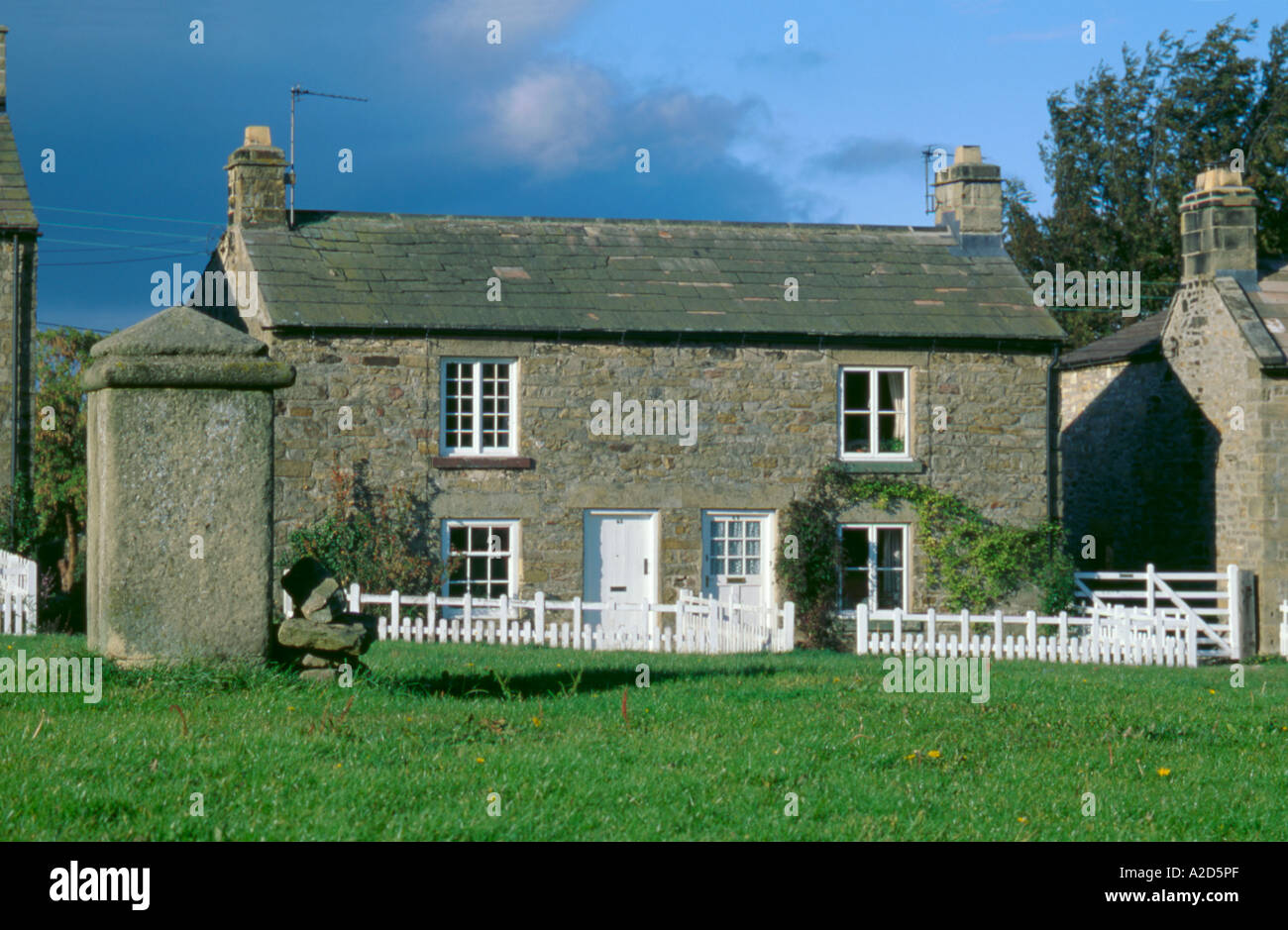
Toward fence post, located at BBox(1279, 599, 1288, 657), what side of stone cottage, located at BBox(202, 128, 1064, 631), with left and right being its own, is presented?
left

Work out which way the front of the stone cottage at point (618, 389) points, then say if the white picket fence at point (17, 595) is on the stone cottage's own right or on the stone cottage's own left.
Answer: on the stone cottage's own right

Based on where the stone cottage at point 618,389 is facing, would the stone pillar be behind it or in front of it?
in front

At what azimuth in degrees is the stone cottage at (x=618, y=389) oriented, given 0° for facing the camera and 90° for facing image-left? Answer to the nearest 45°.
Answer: approximately 0°

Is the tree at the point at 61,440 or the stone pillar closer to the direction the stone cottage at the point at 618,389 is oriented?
the stone pillar

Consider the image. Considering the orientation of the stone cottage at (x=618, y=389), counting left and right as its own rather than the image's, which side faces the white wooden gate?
left

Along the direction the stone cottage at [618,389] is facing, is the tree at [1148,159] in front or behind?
behind

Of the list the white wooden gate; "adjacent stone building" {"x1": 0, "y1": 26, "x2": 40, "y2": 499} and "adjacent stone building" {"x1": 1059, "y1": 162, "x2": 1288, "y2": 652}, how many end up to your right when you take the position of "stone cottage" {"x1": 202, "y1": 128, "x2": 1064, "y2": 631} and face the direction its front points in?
1

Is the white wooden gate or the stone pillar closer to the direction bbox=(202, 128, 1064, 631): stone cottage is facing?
the stone pillar

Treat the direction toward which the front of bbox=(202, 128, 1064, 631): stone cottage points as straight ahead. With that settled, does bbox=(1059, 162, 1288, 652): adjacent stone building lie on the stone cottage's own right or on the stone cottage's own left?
on the stone cottage's own left

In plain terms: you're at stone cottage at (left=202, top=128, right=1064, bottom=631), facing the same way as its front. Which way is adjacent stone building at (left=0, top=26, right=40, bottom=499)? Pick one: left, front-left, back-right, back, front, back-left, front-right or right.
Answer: right

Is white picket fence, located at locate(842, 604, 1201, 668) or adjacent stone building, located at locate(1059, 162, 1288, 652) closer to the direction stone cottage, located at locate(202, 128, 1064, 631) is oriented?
the white picket fence
